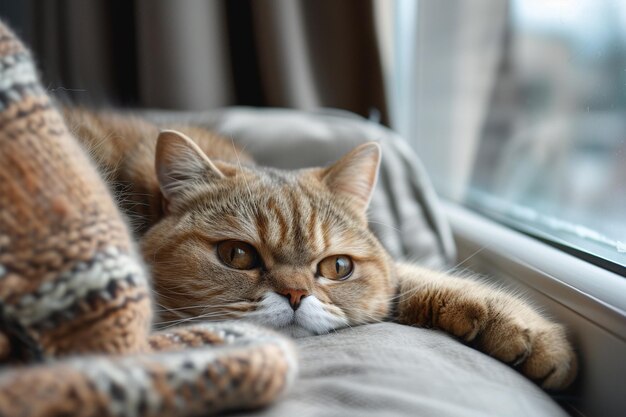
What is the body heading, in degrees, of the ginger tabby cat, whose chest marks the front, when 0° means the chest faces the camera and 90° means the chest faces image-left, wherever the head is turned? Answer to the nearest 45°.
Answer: approximately 315°

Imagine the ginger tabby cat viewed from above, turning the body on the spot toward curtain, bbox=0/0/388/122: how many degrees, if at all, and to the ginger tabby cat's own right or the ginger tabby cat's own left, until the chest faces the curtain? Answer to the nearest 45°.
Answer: approximately 135° to the ginger tabby cat's own left

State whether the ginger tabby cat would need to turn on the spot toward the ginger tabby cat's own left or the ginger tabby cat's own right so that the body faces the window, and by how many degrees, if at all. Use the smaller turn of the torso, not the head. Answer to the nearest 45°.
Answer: approximately 90° to the ginger tabby cat's own left
